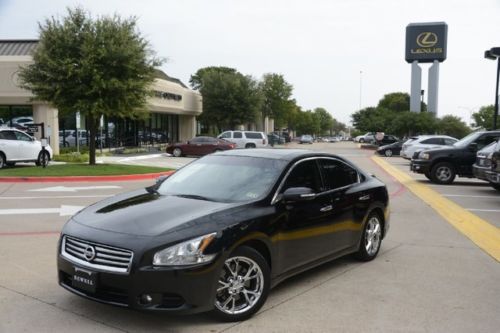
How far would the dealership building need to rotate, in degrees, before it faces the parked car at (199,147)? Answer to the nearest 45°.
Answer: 0° — it already faces it

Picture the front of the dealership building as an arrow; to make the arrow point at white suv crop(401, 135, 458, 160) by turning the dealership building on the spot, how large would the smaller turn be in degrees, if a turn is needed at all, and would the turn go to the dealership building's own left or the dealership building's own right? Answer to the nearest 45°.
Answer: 0° — it already faces it

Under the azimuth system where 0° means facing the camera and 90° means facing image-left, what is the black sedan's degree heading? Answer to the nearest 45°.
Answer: approximately 45°

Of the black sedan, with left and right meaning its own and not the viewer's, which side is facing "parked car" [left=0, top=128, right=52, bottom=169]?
right

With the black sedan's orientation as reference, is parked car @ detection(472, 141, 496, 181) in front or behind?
behind

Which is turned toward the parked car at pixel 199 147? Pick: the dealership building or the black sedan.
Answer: the dealership building

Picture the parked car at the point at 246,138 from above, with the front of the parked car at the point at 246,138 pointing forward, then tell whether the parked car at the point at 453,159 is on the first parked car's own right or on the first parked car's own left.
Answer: on the first parked car's own left

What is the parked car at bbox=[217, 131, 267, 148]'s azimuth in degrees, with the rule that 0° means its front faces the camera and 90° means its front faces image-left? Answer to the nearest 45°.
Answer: approximately 90°

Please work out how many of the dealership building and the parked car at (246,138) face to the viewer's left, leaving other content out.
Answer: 1

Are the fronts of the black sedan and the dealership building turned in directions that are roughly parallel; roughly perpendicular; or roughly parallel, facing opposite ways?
roughly perpendicular

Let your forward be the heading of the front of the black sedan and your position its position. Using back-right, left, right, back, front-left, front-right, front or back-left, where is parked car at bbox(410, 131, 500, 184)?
back

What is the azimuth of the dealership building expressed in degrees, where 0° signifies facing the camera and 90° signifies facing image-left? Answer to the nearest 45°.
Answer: approximately 315°
